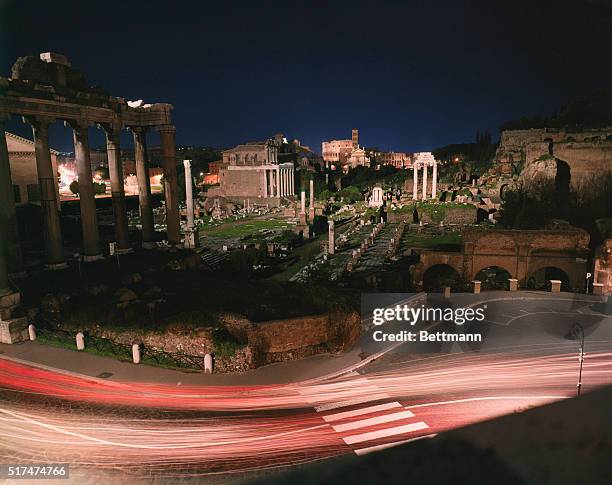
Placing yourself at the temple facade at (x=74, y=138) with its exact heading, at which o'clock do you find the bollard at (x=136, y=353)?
The bollard is roughly at 7 o'clock from the temple facade.

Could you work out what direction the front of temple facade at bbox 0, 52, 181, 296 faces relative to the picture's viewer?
facing away from the viewer and to the left of the viewer
